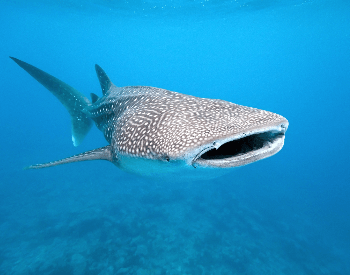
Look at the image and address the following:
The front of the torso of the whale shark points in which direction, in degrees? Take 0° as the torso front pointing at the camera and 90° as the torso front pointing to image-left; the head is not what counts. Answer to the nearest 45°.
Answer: approximately 315°
